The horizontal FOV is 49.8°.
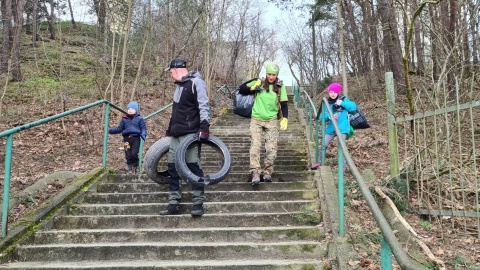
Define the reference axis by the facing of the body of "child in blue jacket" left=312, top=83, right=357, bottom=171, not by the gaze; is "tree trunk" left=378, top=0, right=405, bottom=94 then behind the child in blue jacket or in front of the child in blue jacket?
behind

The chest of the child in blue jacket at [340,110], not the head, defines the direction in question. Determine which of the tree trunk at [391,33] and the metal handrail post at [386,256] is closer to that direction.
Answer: the metal handrail post

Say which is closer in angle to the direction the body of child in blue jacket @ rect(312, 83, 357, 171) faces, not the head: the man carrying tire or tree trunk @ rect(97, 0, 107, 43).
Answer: the man carrying tire

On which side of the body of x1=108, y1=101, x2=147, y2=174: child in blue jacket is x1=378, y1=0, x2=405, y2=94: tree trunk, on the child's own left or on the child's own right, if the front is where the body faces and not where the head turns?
on the child's own left

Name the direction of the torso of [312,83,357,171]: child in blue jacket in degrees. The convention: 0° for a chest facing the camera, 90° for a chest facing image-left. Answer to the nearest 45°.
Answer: approximately 45°

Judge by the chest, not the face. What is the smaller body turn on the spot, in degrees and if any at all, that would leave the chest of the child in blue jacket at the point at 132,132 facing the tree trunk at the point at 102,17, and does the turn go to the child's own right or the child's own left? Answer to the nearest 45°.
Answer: approximately 180°

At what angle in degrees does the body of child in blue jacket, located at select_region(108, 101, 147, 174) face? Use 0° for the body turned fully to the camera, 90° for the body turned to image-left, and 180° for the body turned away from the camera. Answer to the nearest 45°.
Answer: approximately 0°

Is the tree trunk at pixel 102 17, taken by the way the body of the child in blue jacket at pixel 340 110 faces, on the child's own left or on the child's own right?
on the child's own right

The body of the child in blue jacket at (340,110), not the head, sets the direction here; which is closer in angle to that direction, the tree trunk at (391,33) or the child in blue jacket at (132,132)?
the child in blue jacket

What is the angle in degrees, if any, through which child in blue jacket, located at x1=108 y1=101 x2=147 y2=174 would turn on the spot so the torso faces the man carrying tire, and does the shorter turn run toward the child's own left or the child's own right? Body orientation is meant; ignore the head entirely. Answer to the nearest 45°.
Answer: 0° — they already face them

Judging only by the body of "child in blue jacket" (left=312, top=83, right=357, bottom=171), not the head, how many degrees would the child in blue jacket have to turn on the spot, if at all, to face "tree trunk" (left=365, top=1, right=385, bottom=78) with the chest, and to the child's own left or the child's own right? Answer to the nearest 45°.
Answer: approximately 135° to the child's own right
